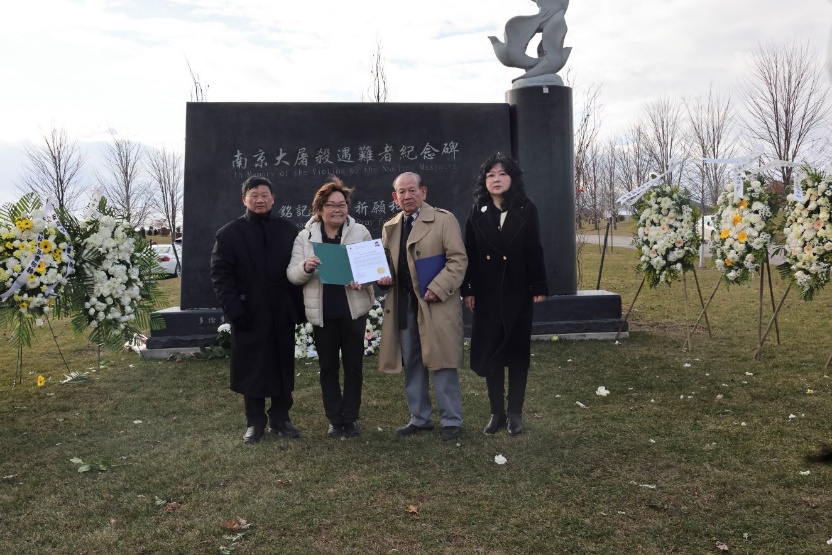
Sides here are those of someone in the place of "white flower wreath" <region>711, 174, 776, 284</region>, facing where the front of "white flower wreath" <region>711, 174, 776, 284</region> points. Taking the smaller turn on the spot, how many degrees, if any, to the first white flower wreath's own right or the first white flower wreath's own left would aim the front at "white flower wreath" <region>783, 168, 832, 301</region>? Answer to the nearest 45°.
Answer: approximately 90° to the first white flower wreath's own left

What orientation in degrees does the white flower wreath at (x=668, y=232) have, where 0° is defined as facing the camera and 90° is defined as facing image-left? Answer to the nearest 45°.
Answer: approximately 0°

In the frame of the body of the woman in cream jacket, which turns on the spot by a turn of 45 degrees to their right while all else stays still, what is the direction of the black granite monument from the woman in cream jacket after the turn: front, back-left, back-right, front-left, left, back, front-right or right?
back-right

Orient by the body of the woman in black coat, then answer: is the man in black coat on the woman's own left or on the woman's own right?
on the woman's own right

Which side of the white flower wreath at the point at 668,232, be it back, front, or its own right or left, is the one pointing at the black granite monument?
right

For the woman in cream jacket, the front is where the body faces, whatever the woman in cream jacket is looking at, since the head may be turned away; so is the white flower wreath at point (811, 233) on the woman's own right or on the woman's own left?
on the woman's own left
